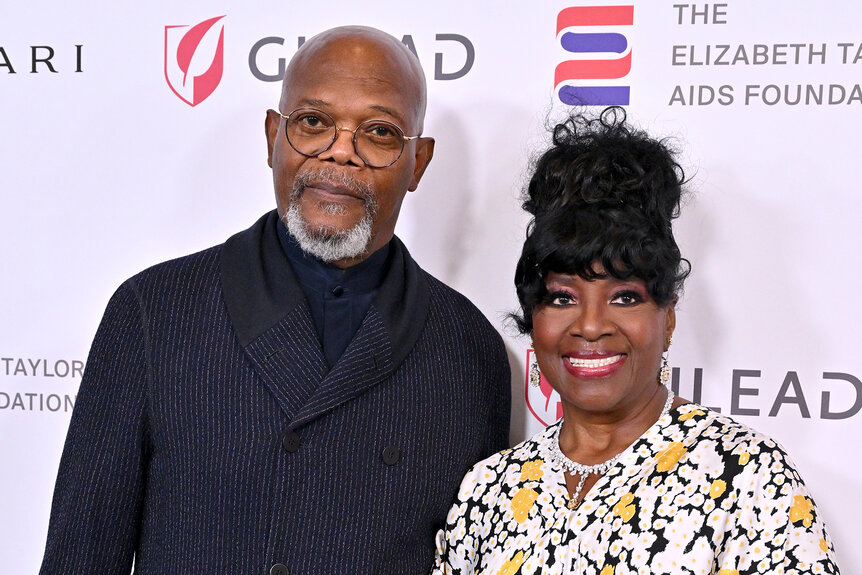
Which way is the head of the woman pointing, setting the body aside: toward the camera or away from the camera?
toward the camera

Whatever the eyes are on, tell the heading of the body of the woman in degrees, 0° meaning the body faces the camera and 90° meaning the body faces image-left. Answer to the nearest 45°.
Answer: approximately 45°
